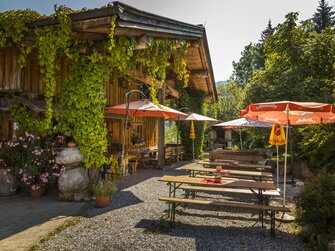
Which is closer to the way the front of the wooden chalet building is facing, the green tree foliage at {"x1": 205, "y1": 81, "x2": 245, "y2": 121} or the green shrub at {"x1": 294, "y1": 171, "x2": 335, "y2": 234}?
the green shrub

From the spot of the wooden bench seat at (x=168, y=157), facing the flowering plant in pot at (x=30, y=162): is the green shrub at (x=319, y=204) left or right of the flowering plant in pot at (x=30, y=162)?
left

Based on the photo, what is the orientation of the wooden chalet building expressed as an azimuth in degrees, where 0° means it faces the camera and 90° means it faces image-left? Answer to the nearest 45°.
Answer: approximately 315°

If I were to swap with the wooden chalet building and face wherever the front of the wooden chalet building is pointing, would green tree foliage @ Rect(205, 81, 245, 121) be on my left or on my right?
on my left

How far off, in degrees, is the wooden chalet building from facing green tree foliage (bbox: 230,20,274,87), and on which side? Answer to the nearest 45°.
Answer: approximately 90° to its left

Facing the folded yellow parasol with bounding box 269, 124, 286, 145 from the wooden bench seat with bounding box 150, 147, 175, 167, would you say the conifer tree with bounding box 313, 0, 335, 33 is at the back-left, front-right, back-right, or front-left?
back-left

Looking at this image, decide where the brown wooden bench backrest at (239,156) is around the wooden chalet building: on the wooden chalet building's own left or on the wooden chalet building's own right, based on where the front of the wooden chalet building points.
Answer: on the wooden chalet building's own left

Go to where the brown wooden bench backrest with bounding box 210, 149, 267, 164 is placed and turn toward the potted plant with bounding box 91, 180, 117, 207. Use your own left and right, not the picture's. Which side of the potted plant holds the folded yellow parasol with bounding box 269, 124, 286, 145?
left

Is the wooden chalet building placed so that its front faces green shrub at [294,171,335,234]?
yes

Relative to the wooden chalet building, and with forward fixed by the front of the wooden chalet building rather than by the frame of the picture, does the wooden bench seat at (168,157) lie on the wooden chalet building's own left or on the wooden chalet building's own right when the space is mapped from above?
on the wooden chalet building's own left

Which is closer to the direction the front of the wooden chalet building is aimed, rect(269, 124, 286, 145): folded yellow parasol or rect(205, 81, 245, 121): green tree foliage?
the folded yellow parasol
